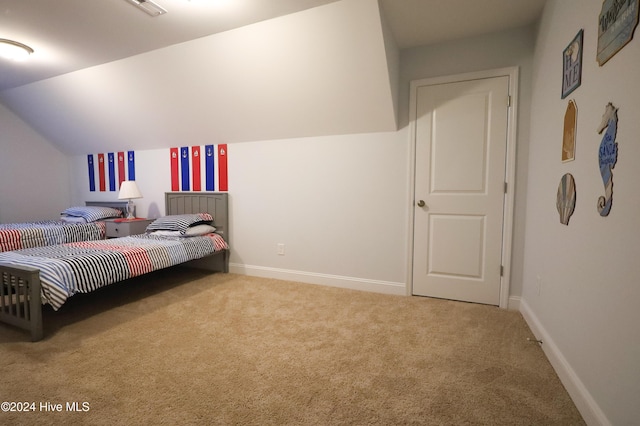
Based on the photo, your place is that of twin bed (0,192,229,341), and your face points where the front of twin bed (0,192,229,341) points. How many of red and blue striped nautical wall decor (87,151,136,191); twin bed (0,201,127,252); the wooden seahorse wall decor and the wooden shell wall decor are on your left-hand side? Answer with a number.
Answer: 2

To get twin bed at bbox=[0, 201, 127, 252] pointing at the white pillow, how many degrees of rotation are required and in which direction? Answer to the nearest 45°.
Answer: approximately 90° to its left

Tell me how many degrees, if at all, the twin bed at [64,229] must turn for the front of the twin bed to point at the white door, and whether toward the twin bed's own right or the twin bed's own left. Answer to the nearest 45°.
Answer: approximately 90° to the twin bed's own left

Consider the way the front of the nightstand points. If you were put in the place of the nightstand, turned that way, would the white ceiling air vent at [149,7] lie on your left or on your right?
on your left

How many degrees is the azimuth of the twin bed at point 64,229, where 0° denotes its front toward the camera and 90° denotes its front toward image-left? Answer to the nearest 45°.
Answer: approximately 45°

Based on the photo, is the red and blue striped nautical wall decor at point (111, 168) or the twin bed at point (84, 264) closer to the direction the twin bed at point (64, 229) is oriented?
the twin bed

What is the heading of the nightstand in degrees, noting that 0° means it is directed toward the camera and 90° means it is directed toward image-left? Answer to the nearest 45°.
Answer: approximately 45°

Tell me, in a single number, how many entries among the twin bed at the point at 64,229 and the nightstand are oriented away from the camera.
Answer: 0

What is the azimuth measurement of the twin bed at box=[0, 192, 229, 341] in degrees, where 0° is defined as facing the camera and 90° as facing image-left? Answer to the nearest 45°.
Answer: approximately 45°
